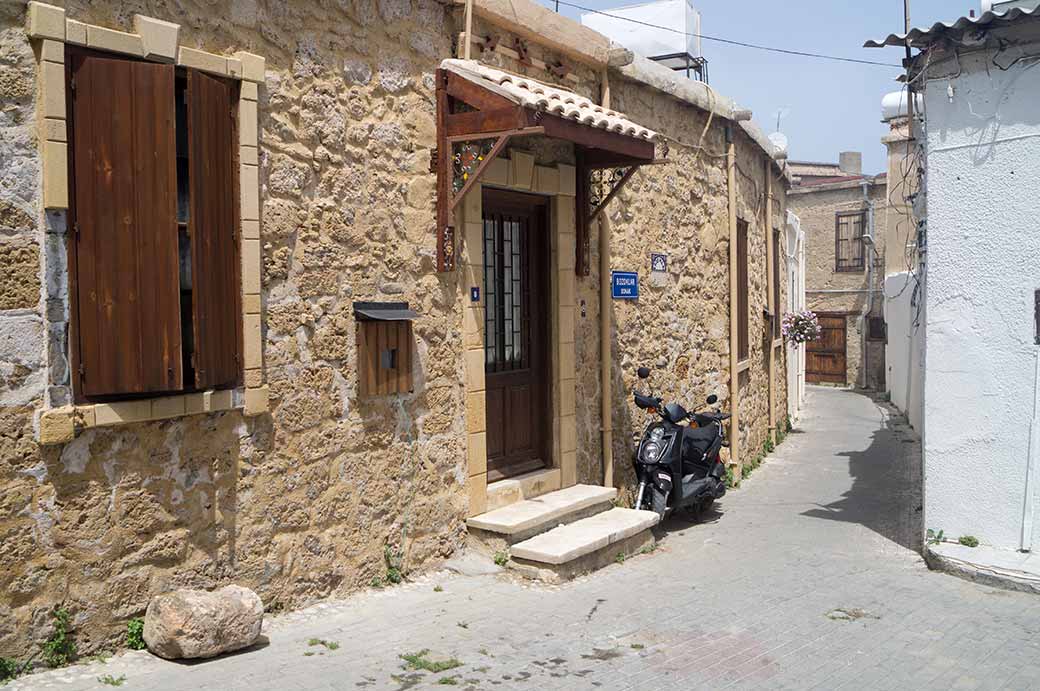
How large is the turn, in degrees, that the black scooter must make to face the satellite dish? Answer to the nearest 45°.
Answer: approximately 135° to its right

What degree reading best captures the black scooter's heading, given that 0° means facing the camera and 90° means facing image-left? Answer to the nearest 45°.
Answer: approximately 45°

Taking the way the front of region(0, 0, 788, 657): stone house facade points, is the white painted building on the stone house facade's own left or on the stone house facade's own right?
on the stone house facade's own left

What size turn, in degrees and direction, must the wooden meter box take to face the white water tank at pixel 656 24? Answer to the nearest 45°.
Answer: approximately 90° to its left

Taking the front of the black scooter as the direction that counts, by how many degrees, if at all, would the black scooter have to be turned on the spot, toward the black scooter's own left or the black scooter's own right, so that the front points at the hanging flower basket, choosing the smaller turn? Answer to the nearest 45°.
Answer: approximately 135° to the black scooter's own right

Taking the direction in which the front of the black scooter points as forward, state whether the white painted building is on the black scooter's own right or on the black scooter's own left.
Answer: on the black scooter's own left

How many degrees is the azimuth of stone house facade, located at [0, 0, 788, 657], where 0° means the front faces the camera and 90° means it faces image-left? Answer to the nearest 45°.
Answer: approximately 315°

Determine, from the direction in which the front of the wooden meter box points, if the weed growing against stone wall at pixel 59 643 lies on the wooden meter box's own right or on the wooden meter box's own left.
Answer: on the wooden meter box's own right

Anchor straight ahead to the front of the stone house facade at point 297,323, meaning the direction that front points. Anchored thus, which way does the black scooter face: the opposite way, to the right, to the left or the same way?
to the right

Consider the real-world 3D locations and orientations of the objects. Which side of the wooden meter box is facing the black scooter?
left
